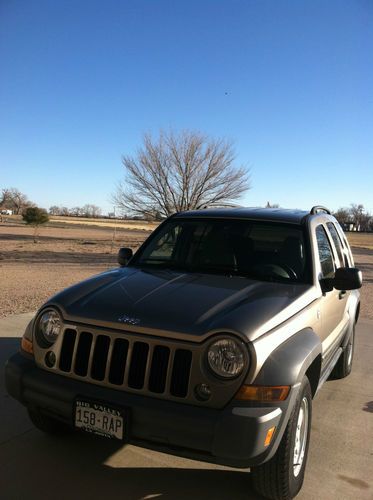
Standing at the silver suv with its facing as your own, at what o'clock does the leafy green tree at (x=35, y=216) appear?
The leafy green tree is roughly at 4 o'clock from the silver suv.

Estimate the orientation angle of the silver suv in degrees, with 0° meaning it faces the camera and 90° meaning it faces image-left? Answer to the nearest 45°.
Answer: approximately 45°
